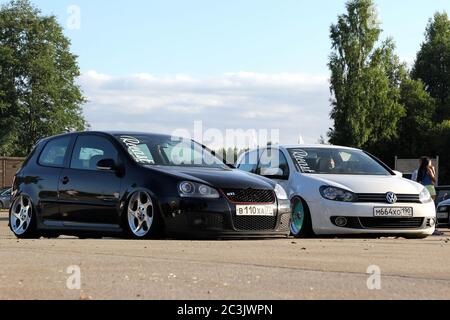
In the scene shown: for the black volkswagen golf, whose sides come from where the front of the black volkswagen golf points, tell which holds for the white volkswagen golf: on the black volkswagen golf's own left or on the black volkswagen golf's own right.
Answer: on the black volkswagen golf's own left

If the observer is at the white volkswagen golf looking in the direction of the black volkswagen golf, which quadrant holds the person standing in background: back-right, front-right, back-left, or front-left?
back-right

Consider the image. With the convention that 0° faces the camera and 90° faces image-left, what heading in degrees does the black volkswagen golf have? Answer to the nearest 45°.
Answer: approximately 315°

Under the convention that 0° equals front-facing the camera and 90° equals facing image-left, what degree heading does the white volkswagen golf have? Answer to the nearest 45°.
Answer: approximately 315°

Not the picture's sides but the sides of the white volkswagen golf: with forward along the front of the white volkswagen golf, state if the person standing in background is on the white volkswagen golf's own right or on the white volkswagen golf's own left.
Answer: on the white volkswagen golf's own left

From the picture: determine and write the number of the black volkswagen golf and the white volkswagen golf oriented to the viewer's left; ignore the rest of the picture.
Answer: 0

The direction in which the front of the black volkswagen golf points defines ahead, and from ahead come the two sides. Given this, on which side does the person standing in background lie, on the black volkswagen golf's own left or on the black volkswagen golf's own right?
on the black volkswagen golf's own left
